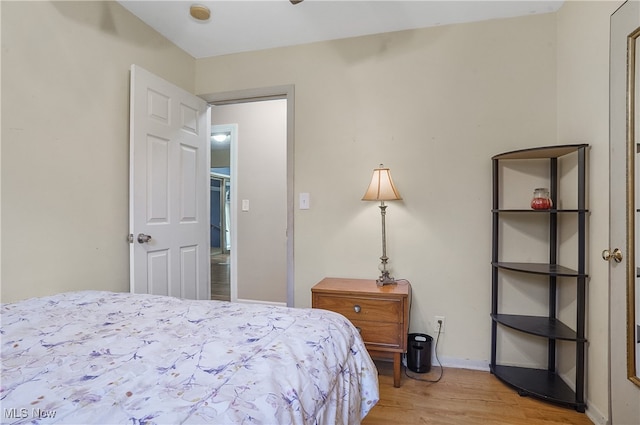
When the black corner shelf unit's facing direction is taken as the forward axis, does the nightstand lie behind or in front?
in front

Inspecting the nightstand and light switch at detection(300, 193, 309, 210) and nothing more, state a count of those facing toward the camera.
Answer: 2

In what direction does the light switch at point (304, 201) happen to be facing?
toward the camera

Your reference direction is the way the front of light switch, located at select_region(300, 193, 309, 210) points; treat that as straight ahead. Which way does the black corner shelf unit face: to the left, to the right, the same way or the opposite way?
to the right

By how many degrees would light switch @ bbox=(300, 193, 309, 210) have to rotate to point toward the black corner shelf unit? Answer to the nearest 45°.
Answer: approximately 45° to its left

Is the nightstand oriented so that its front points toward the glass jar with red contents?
no

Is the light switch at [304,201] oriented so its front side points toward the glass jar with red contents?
no

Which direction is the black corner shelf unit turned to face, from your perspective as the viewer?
facing the viewer and to the left of the viewer

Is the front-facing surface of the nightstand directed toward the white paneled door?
no

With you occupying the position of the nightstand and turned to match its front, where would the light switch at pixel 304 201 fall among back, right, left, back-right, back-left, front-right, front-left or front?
back-right

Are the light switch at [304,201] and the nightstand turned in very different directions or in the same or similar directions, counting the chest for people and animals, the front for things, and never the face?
same or similar directions
